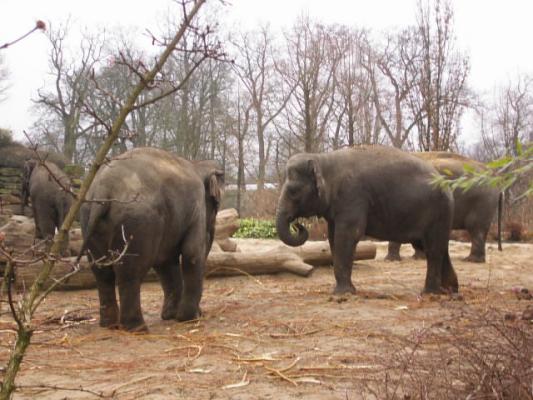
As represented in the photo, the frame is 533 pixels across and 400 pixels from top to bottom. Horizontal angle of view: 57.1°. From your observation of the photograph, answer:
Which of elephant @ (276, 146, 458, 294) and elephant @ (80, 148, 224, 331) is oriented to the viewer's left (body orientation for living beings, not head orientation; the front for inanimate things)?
elephant @ (276, 146, 458, 294)

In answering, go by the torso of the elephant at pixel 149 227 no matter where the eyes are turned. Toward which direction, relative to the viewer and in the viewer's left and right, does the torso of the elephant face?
facing away from the viewer and to the right of the viewer

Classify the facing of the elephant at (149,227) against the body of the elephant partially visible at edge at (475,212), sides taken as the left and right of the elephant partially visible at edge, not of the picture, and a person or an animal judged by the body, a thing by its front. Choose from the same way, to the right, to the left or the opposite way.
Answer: to the right

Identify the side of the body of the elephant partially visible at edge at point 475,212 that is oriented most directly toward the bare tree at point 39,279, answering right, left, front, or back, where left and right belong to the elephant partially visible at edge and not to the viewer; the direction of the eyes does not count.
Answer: left

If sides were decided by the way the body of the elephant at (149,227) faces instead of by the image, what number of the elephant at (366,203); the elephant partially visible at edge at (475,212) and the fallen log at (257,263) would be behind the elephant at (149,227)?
0

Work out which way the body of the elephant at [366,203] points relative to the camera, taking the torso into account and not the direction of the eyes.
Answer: to the viewer's left

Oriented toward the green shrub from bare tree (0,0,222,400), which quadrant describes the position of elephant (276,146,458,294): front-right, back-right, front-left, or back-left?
front-right

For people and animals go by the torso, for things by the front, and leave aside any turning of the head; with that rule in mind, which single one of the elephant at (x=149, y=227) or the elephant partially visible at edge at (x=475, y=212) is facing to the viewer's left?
the elephant partially visible at edge

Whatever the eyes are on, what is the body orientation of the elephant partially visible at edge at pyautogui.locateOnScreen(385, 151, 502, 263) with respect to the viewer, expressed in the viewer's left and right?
facing to the left of the viewer

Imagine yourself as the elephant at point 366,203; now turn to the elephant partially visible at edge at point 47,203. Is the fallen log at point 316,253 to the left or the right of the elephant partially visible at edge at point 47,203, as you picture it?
right

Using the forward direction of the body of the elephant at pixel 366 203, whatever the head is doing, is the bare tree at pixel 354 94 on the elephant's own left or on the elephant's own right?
on the elephant's own right

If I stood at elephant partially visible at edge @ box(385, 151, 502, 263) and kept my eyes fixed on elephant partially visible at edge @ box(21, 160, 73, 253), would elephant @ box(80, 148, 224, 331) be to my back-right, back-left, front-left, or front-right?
front-left

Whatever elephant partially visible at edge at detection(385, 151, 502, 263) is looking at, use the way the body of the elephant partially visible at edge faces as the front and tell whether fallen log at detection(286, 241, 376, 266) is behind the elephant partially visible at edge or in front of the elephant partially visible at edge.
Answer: in front

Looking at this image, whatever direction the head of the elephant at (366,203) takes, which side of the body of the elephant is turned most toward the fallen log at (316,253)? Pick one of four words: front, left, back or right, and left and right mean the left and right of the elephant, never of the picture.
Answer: right

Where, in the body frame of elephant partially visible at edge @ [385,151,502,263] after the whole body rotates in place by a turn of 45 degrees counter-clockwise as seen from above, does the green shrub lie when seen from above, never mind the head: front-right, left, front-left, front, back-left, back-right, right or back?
right

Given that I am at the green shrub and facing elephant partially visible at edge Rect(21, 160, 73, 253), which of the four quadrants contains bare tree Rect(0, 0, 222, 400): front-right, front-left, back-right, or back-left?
front-left

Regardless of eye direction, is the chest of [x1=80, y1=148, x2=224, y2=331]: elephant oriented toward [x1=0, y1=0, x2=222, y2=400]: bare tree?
no

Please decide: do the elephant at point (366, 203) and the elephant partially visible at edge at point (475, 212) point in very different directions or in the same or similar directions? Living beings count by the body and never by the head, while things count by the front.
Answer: same or similar directions
